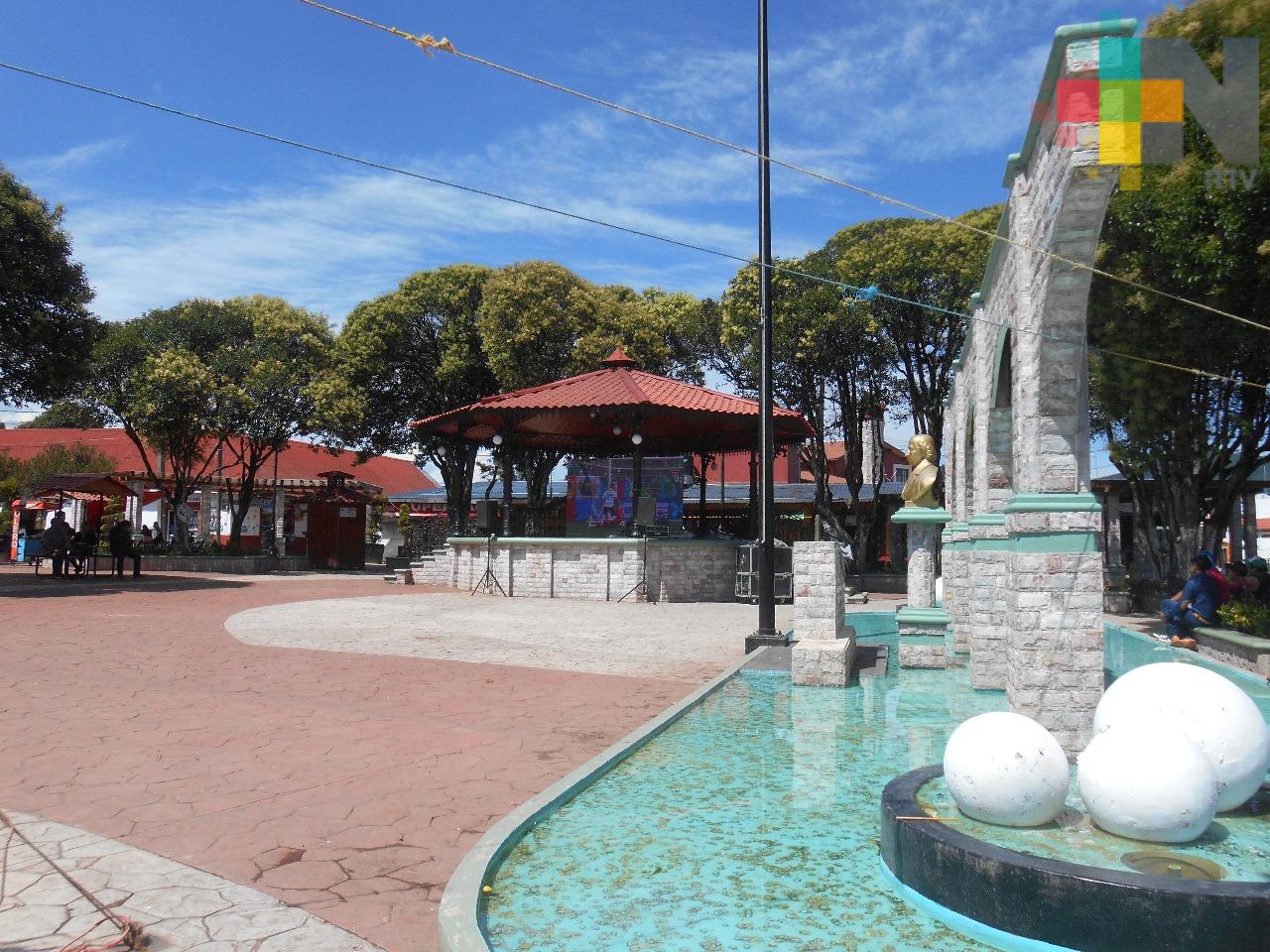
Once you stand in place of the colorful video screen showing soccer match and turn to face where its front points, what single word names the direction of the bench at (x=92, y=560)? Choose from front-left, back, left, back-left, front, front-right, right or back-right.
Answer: right

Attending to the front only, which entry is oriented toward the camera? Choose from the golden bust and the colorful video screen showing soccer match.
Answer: the colorful video screen showing soccer match

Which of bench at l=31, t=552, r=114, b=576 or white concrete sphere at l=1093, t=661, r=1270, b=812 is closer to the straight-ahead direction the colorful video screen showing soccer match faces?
the white concrete sphere

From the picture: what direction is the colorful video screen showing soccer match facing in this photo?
toward the camera

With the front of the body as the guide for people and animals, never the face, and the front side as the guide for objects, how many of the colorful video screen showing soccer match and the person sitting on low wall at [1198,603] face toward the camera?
1

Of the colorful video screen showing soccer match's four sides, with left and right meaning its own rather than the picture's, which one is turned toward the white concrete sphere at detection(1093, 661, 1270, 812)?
front

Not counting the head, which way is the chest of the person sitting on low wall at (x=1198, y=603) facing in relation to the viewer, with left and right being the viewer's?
facing to the left of the viewer

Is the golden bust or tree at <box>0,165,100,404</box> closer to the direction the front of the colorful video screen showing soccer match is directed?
the golden bust

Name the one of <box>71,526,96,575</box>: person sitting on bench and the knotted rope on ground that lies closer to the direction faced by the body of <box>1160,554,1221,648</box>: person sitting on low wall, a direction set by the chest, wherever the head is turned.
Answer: the person sitting on bench

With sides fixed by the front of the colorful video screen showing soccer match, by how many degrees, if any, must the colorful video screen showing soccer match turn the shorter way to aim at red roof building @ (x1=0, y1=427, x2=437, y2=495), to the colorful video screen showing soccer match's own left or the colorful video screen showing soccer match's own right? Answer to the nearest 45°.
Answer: approximately 135° to the colorful video screen showing soccer match's own right

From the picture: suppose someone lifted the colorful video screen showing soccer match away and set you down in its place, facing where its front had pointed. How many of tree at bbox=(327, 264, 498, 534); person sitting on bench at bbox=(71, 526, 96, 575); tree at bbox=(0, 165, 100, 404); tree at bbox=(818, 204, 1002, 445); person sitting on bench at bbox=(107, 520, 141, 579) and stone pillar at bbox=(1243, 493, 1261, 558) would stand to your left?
2
